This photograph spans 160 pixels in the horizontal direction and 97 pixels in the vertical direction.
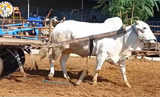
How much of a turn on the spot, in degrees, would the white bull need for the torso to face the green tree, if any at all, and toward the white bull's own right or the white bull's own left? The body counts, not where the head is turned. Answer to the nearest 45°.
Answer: approximately 90° to the white bull's own left

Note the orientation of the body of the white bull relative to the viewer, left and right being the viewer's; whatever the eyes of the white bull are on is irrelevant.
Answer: facing to the right of the viewer
